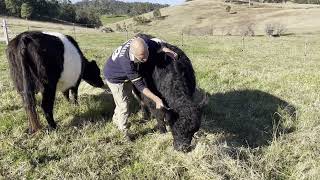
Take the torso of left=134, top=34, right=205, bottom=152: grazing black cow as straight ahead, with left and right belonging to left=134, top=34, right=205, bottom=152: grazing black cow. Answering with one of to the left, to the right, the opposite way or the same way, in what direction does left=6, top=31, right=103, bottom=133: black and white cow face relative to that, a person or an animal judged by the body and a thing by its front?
to the left

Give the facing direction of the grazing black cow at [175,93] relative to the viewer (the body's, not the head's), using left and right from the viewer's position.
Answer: facing the viewer and to the right of the viewer

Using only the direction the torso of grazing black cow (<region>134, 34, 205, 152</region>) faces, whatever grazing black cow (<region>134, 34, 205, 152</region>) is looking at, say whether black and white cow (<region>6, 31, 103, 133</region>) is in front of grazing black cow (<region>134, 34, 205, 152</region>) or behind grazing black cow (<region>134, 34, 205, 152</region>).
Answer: behind

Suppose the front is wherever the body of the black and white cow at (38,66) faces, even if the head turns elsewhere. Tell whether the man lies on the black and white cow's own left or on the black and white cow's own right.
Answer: on the black and white cow's own right

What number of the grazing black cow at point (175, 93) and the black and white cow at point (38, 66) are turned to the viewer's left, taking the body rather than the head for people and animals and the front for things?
0

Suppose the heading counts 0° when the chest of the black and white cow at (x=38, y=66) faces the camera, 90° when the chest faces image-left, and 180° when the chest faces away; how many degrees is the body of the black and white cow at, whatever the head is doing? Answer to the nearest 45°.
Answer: approximately 225°
